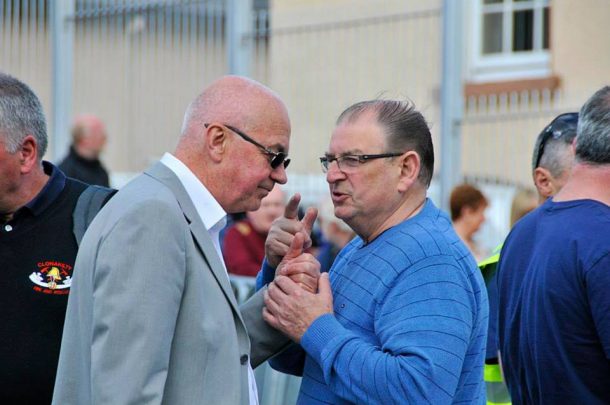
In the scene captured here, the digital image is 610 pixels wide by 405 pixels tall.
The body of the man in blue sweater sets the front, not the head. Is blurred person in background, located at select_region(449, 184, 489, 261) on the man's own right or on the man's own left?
on the man's own right

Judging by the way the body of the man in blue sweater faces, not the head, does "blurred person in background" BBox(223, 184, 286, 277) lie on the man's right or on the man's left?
on the man's right

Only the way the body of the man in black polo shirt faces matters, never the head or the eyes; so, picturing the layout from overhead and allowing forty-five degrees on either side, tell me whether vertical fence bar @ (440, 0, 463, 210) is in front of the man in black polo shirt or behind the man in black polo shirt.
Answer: behind

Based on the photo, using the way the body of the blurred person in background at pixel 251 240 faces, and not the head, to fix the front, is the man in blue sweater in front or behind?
in front

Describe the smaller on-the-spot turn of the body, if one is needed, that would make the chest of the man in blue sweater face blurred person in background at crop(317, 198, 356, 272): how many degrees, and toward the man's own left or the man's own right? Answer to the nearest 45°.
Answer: approximately 90° to the man's own right

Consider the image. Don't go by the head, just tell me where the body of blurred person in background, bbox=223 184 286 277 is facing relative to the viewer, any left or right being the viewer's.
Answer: facing the viewer and to the right of the viewer

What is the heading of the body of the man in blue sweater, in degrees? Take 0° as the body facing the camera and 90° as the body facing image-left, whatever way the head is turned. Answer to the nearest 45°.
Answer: approximately 90°

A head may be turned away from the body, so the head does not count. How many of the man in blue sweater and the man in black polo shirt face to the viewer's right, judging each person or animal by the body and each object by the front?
0
